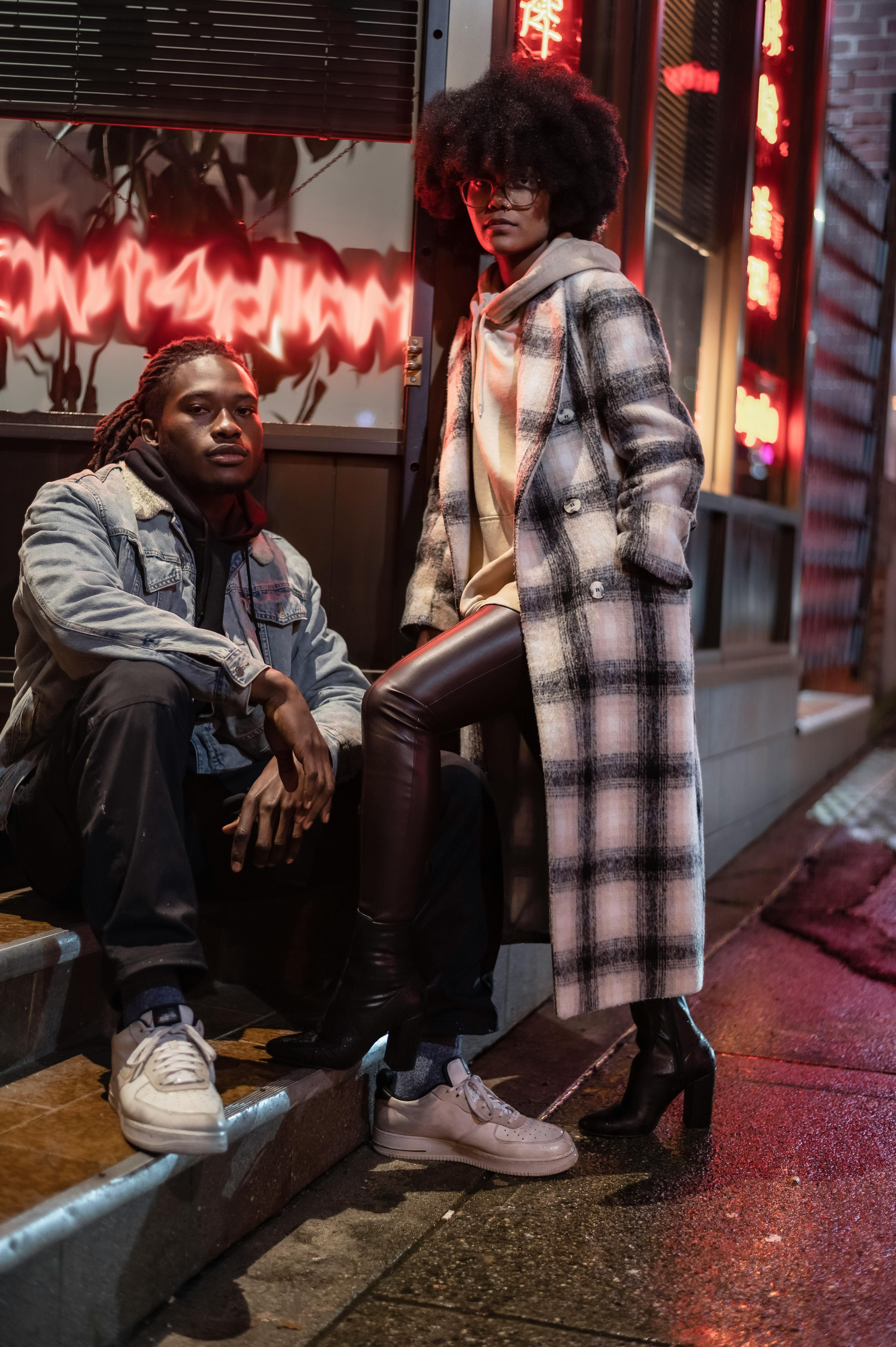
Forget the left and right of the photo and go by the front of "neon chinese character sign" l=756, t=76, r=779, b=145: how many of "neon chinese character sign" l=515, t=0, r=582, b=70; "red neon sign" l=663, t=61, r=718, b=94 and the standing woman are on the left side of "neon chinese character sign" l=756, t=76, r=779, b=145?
0

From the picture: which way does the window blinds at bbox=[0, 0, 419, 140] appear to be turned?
toward the camera

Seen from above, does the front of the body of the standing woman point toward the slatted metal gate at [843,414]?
no

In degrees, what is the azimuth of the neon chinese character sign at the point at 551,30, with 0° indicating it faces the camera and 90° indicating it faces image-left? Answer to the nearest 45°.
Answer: approximately 315°

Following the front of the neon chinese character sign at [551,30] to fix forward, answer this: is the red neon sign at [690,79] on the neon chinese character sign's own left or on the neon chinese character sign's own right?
on the neon chinese character sign's own left

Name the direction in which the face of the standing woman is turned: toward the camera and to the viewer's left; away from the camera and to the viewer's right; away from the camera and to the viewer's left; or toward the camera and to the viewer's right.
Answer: toward the camera and to the viewer's left

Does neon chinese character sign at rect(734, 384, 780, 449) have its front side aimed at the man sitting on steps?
no

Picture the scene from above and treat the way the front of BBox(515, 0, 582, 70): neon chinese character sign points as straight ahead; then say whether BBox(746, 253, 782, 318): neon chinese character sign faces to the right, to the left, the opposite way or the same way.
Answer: the same way

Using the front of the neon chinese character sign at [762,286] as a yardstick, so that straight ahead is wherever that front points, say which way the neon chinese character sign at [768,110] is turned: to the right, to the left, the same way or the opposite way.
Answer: the same way

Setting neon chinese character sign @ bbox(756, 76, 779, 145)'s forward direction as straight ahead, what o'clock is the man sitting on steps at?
The man sitting on steps is roughly at 2 o'clock from the neon chinese character sign.

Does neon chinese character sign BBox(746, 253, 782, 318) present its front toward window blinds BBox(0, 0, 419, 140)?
no

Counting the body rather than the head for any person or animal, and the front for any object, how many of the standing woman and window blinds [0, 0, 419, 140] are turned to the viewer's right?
0

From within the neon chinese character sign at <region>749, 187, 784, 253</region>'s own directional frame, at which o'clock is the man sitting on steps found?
The man sitting on steps is roughly at 2 o'clock from the neon chinese character sign.

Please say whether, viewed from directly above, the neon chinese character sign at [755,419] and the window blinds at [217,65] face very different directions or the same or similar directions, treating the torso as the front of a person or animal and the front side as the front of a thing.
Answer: same or similar directions
